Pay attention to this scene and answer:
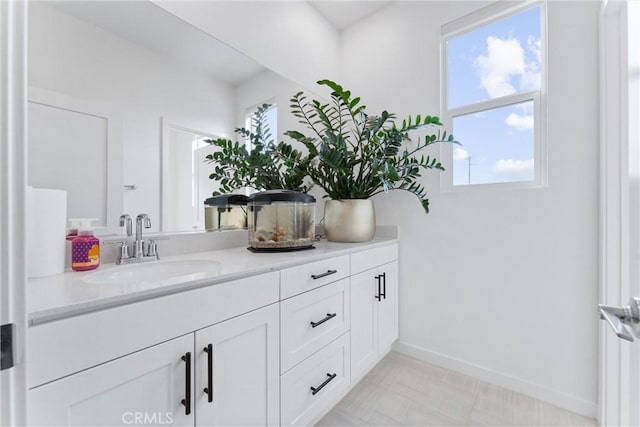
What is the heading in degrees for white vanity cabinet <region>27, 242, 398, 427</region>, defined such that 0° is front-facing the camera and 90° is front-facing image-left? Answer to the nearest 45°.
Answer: approximately 315°

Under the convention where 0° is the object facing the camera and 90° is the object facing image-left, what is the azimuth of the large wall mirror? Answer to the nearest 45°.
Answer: approximately 315°

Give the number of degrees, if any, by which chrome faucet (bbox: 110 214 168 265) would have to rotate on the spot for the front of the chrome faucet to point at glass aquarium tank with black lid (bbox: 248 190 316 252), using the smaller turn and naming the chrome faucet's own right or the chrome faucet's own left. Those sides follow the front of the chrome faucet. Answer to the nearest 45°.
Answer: approximately 45° to the chrome faucet's own left
